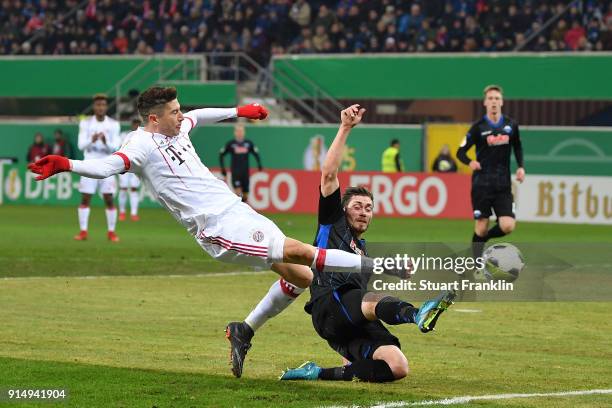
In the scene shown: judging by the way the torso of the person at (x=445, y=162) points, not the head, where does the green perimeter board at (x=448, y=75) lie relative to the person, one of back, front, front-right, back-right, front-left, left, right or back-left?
back

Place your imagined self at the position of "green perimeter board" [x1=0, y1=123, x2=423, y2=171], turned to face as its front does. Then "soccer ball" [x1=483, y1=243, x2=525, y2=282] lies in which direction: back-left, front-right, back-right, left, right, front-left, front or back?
front

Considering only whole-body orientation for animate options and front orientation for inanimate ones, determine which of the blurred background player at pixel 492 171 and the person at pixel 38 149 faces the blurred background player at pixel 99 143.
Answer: the person

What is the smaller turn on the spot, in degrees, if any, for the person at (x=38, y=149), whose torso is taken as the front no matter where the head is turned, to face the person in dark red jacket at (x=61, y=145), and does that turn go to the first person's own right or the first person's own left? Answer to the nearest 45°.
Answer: approximately 90° to the first person's own left

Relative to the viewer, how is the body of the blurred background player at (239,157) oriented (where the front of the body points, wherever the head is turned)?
toward the camera

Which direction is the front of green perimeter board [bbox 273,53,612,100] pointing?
toward the camera

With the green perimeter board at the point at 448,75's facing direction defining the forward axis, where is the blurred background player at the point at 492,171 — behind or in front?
in front

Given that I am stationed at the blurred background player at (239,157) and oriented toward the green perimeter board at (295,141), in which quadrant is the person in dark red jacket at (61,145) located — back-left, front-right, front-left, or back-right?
front-left

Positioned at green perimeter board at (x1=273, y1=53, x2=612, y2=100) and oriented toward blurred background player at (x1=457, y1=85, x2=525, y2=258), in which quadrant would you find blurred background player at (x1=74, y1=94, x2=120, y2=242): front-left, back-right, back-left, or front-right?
front-right

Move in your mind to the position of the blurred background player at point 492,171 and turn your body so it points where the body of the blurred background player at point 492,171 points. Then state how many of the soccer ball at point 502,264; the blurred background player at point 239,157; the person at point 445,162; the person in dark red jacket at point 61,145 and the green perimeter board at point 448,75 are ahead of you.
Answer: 1
